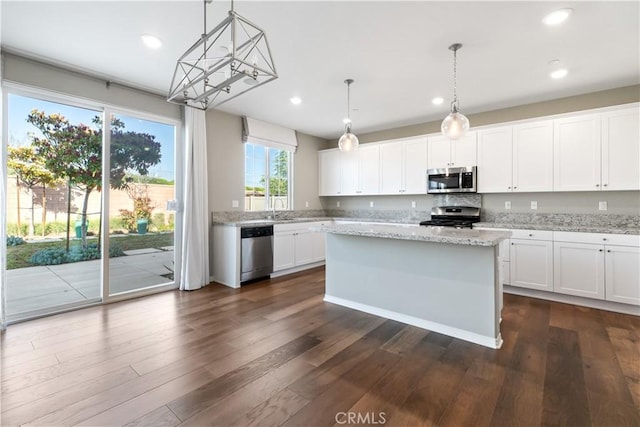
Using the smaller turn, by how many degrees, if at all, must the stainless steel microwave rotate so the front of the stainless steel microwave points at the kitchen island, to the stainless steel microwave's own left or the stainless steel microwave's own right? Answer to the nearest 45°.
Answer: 0° — it already faces it

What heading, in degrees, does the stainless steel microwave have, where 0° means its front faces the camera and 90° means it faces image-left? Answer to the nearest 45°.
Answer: approximately 0°

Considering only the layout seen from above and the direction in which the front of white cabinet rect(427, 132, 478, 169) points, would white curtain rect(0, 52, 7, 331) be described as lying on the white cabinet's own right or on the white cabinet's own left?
on the white cabinet's own right

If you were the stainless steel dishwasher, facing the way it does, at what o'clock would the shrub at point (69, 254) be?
The shrub is roughly at 4 o'clock from the stainless steel dishwasher.

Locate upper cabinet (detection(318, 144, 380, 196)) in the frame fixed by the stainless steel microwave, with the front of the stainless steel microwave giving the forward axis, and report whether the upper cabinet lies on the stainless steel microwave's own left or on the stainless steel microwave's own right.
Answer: on the stainless steel microwave's own right

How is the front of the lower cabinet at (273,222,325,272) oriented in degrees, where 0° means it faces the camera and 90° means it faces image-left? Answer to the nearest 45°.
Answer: approximately 315°
